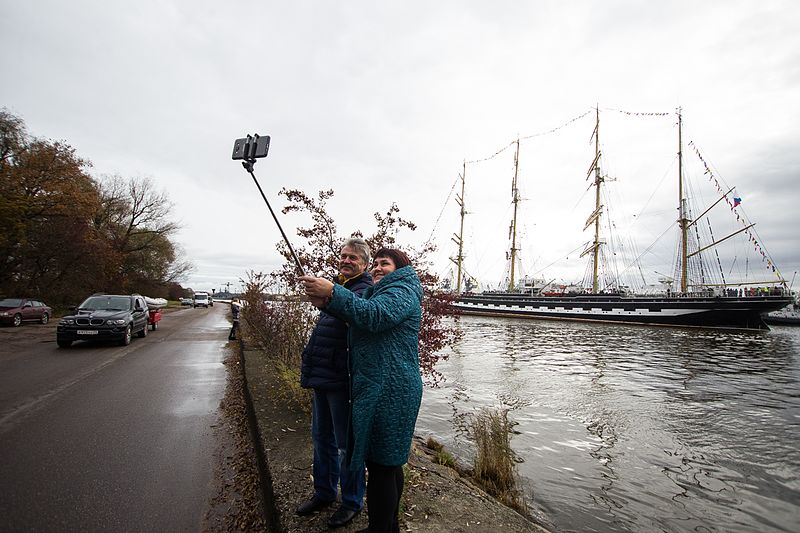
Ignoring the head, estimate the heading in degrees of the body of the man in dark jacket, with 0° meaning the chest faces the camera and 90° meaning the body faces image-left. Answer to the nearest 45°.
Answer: approximately 45°

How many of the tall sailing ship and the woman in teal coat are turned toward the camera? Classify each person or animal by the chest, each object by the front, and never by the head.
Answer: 0

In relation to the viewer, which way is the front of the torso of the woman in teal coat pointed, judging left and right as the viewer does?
facing to the left of the viewer

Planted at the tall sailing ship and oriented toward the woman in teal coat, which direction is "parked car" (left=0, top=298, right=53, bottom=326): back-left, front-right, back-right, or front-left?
front-right

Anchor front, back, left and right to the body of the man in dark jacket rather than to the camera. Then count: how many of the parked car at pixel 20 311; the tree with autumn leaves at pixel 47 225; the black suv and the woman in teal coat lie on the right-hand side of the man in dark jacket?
3

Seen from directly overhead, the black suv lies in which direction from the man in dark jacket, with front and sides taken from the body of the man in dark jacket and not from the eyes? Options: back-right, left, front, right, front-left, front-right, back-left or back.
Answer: right

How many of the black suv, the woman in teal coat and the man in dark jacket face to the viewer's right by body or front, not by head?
0

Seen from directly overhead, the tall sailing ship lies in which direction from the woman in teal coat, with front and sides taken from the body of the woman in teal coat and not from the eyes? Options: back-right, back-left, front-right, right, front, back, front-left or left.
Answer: back-right

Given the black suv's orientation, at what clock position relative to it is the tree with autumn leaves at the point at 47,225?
The tree with autumn leaves is roughly at 4 o'clock from the black suv.

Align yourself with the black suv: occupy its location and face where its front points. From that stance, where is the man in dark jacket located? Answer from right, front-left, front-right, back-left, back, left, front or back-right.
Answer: front-left

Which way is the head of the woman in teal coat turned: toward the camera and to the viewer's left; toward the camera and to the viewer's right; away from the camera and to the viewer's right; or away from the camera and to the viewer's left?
toward the camera and to the viewer's left

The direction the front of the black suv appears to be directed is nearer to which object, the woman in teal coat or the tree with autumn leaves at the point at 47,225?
the woman in teal coat

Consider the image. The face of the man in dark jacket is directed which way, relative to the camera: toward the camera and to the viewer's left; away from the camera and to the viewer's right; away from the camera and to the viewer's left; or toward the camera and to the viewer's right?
toward the camera and to the viewer's left
